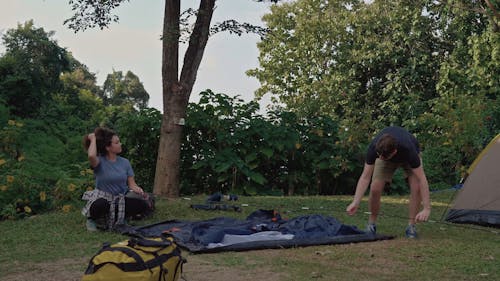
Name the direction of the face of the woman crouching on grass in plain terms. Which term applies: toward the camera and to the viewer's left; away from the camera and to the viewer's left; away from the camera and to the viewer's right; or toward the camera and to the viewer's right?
toward the camera and to the viewer's right

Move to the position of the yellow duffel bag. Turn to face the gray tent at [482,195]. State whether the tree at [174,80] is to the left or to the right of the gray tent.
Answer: left

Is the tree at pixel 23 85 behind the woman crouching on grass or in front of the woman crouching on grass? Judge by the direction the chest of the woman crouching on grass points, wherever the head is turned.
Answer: behind

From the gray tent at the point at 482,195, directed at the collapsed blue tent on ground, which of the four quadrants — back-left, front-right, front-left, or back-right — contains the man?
front-left

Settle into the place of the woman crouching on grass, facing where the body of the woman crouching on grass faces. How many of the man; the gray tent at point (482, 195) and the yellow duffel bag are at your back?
0

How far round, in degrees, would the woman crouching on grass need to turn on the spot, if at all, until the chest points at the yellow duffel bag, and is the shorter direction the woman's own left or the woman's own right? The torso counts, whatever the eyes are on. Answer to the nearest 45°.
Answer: approximately 45° to the woman's own right

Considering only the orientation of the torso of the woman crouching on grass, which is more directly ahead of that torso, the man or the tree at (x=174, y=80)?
the man

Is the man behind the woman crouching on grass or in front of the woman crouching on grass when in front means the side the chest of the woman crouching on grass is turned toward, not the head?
in front

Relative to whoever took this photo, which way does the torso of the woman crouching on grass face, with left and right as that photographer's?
facing the viewer and to the right of the viewer

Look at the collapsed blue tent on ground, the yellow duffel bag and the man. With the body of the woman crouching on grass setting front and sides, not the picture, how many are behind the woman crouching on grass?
0
